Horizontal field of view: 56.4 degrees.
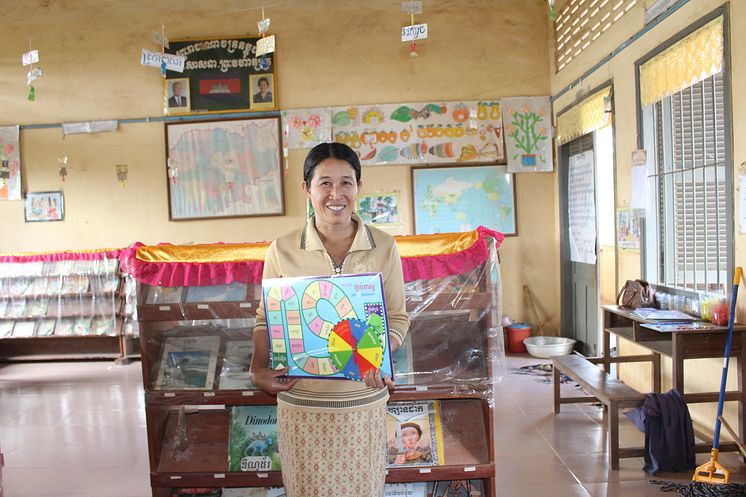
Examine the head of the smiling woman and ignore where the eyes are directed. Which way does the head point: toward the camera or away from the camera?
toward the camera

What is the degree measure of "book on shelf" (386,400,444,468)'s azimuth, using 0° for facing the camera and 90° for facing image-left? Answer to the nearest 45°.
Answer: approximately 0°

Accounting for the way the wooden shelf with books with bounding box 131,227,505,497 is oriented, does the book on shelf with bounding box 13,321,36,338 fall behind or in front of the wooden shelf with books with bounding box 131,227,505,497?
behind

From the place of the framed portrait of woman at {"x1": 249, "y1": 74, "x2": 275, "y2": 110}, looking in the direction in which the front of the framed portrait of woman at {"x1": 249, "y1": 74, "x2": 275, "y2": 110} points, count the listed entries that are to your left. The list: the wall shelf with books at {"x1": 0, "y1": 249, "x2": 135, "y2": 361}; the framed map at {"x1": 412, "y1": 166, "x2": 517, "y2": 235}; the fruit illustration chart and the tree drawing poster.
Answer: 3

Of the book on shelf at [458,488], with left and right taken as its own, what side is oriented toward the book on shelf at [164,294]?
right

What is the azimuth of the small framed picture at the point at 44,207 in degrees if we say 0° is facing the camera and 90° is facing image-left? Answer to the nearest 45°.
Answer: approximately 0°

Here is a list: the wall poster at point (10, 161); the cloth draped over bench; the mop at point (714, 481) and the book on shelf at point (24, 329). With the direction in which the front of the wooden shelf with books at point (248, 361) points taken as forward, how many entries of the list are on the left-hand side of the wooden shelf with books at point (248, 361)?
2

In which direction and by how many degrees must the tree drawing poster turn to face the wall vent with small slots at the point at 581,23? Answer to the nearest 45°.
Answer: approximately 45° to its left

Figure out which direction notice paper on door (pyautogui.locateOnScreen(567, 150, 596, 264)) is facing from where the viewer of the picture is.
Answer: facing the viewer and to the left of the viewer

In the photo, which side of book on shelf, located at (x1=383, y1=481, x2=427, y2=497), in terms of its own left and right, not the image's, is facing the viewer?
front

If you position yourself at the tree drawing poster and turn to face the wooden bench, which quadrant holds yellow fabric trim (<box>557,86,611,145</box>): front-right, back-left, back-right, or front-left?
front-left

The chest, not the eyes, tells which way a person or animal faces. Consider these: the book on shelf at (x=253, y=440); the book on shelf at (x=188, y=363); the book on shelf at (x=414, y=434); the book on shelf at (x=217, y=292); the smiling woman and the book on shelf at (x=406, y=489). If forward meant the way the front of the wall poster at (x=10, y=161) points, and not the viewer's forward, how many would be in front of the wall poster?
6

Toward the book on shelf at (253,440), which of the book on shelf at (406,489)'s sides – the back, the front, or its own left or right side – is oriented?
right

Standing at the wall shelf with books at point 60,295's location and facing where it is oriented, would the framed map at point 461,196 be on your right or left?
on your left

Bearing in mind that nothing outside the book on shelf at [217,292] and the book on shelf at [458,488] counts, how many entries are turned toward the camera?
2

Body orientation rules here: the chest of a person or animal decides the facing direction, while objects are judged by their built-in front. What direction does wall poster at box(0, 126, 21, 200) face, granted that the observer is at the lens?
facing the viewer

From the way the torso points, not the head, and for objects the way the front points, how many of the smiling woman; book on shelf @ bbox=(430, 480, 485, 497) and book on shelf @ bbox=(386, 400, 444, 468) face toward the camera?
3

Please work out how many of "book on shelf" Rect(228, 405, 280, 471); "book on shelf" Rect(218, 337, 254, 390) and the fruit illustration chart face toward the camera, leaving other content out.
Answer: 3

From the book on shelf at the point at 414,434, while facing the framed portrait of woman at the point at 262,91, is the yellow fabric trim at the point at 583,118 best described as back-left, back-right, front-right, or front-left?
front-right
